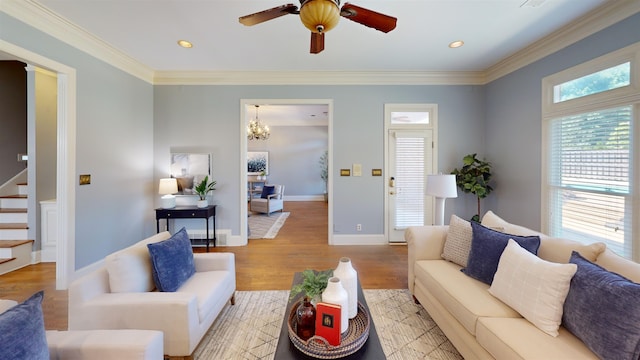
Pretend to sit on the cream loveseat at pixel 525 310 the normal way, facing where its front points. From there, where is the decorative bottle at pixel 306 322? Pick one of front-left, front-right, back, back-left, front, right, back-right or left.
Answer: front

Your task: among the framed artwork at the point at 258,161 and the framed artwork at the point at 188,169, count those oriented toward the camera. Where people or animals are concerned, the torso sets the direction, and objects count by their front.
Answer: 2

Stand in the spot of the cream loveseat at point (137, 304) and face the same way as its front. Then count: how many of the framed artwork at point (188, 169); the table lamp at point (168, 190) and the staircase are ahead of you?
0

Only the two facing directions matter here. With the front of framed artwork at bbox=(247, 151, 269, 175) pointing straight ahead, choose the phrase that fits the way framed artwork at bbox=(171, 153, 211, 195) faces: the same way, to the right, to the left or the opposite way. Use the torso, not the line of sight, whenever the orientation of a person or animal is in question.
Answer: the same way

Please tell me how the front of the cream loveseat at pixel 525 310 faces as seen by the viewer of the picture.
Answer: facing the viewer and to the left of the viewer

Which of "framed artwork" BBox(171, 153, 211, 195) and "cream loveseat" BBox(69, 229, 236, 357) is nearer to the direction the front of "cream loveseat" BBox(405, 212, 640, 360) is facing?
the cream loveseat

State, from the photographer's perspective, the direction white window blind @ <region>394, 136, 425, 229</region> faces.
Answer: facing the viewer

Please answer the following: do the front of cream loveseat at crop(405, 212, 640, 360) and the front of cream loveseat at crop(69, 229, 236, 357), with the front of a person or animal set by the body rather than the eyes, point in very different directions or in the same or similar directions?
very different directions

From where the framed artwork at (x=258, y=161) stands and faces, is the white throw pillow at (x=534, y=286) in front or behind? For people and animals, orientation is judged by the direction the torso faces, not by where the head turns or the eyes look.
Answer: in front

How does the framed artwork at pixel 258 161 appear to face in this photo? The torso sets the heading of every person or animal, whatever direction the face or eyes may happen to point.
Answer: toward the camera

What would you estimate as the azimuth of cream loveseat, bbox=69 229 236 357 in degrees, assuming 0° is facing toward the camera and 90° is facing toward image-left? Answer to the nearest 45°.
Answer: approximately 315°

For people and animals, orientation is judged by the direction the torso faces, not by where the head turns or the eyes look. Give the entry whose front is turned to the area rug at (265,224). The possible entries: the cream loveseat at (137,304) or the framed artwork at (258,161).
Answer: the framed artwork

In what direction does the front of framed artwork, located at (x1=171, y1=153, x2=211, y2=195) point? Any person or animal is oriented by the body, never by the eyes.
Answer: toward the camera

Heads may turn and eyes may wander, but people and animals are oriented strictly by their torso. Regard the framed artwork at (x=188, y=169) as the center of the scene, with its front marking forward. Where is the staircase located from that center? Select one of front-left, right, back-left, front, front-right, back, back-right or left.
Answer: right

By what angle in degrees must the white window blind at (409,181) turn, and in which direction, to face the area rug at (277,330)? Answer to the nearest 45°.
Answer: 0° — it already faces it

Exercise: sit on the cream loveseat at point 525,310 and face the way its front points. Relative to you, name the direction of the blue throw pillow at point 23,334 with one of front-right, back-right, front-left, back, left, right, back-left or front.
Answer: front

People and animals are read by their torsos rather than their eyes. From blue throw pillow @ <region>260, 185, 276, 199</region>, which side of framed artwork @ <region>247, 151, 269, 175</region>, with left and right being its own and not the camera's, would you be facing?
front
